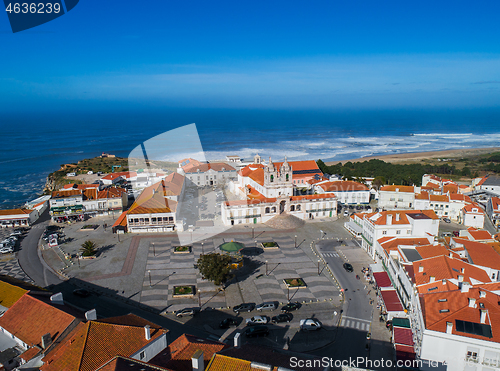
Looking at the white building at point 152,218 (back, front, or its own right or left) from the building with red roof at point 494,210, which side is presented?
left

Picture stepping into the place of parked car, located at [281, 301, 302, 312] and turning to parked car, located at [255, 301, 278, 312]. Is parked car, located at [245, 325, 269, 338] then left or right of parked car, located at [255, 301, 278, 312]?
left

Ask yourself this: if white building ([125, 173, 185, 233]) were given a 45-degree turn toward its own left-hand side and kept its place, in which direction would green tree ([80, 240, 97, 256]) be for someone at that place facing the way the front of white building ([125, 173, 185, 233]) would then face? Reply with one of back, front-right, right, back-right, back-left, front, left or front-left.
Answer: right

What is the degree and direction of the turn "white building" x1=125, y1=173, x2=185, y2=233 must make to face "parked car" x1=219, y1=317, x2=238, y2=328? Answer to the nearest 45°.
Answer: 0° — it already faces it

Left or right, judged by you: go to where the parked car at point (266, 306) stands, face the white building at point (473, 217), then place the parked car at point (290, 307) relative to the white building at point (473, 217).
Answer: right

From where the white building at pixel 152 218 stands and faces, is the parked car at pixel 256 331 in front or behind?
in front

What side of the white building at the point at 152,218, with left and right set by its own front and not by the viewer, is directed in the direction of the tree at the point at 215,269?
front

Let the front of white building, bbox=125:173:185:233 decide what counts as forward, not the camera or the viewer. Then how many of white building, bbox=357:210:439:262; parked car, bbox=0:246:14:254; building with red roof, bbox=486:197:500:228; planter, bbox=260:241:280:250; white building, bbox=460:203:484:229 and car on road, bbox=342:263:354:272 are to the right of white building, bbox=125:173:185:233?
1

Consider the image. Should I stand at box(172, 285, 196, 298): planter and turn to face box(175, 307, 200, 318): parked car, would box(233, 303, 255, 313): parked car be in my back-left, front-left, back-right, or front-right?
front-left

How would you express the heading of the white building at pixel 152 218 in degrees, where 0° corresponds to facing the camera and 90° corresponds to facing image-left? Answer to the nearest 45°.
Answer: approximately 0°

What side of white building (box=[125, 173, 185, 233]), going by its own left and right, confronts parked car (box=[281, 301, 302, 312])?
front

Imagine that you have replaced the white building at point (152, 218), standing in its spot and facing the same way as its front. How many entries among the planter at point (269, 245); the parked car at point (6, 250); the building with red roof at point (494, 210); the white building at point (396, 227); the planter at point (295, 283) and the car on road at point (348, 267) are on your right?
1

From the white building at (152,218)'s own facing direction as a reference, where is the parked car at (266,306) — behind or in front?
in front

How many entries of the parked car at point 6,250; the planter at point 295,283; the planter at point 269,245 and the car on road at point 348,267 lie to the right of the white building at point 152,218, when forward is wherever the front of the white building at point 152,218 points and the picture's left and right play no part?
1

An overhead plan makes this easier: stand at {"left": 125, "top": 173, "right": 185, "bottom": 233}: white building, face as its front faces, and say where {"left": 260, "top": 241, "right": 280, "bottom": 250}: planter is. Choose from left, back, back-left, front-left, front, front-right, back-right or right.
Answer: front-left

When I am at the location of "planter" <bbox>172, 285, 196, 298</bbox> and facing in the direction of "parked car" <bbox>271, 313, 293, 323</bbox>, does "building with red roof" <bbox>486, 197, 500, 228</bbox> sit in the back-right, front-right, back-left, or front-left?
front-left
